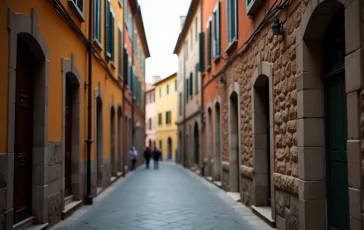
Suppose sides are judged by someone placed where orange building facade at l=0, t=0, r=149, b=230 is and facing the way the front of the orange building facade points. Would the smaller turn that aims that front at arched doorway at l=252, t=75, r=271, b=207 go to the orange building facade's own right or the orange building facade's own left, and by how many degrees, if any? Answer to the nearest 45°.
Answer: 0° — it already faces it

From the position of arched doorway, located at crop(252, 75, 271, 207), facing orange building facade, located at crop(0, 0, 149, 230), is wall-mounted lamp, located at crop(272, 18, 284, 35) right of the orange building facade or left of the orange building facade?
left

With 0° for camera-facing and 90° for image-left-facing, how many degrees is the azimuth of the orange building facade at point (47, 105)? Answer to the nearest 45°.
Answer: approximately 270°

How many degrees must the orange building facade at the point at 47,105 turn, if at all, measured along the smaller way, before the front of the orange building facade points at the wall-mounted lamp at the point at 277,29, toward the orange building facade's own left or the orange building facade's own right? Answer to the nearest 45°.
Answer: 0° — it already faces it

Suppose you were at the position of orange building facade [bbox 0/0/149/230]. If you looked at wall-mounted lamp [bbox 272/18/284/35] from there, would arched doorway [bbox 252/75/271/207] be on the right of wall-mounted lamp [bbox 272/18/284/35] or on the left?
left
